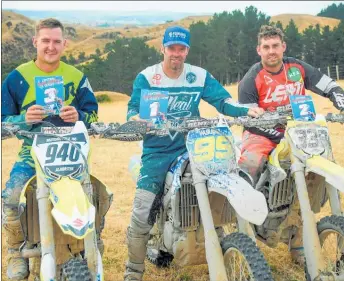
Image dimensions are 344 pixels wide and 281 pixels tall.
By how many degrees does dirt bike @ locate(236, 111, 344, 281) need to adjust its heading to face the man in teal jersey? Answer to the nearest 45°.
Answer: approximately 135° to its right

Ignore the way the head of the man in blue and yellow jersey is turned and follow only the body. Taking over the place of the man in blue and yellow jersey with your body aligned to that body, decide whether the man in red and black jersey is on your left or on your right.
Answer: on your left

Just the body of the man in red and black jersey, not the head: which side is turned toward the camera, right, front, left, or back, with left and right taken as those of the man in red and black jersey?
front

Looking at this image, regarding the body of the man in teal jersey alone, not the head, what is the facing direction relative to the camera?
toward the camera

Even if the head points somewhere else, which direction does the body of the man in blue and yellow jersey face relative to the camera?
toward the camera

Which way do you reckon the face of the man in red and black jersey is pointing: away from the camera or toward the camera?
toward the camera

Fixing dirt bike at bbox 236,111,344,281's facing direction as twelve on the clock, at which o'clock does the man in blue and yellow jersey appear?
The man in blue and yellow jersey is roughly at 4 o'clock from the dirt bike.

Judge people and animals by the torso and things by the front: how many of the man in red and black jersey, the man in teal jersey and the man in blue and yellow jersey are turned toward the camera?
3

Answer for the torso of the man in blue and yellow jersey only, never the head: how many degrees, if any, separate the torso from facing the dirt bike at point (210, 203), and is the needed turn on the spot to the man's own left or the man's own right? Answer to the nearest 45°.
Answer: approximately 45° to the man's own left

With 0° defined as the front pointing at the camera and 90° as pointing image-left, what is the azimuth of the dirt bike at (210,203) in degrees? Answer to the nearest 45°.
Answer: approximately 315°

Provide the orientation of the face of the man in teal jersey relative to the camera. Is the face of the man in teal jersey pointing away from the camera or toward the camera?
toward the camera

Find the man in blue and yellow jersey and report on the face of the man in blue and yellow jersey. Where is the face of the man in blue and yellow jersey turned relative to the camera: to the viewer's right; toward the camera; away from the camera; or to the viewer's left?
toward the camera

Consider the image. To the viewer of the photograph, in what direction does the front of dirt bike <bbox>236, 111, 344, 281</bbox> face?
facing the viewer and to the right of the viewer
